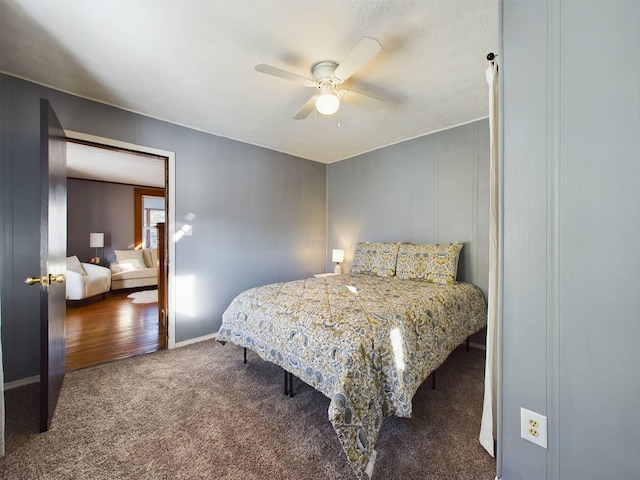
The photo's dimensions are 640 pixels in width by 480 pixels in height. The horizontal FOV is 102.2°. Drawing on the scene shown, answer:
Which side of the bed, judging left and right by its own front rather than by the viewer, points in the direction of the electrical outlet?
left

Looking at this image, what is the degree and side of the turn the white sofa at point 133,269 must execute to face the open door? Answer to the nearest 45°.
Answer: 0° — it already faces it

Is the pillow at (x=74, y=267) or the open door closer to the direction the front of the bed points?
the open door

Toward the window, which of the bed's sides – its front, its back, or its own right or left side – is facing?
right

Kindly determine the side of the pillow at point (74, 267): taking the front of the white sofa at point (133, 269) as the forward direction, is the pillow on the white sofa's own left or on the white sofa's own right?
on the white sofa's own right

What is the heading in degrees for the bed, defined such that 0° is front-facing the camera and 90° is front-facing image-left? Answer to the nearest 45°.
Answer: approximately 45°

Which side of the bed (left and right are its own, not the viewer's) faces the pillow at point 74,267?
right

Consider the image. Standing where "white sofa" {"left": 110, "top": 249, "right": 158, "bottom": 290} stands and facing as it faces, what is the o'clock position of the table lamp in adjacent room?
The table lamp in adjacent room is roughly at 4 o'clock from the white sofa.

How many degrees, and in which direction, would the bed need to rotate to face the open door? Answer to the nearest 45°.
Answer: approximately 45° to its right

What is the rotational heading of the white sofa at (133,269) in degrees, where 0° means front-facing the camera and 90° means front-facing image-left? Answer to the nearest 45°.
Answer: approximately 0°

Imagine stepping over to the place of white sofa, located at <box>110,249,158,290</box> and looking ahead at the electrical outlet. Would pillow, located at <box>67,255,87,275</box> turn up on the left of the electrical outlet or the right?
right

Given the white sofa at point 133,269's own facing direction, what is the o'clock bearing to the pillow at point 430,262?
The pillow is roughly at 11 o'clock from the white sofa.
